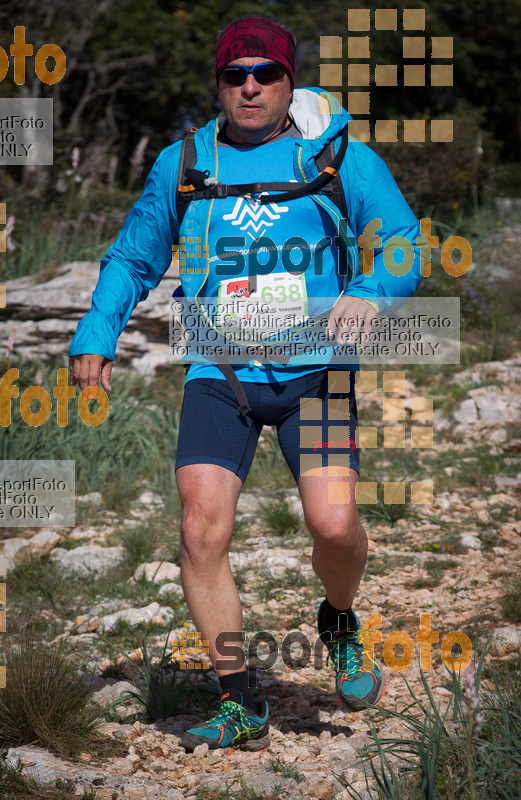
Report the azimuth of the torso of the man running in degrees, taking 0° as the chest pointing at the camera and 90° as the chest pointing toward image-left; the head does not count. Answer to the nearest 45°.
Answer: approximately 0°
